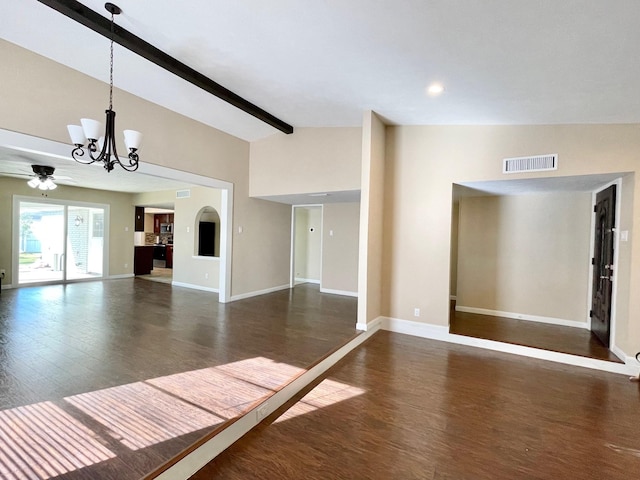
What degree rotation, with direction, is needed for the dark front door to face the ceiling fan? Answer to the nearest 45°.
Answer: approximately 45° to its left

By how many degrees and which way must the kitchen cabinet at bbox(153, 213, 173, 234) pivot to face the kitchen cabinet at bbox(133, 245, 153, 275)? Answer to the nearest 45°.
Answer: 0° — it already faces it

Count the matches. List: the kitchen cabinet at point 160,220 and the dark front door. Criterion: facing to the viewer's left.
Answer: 1

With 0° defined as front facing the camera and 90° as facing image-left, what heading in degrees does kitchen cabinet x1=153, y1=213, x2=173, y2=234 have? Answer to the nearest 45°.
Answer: approximately 0°

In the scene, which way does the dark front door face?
to the viewer's left
